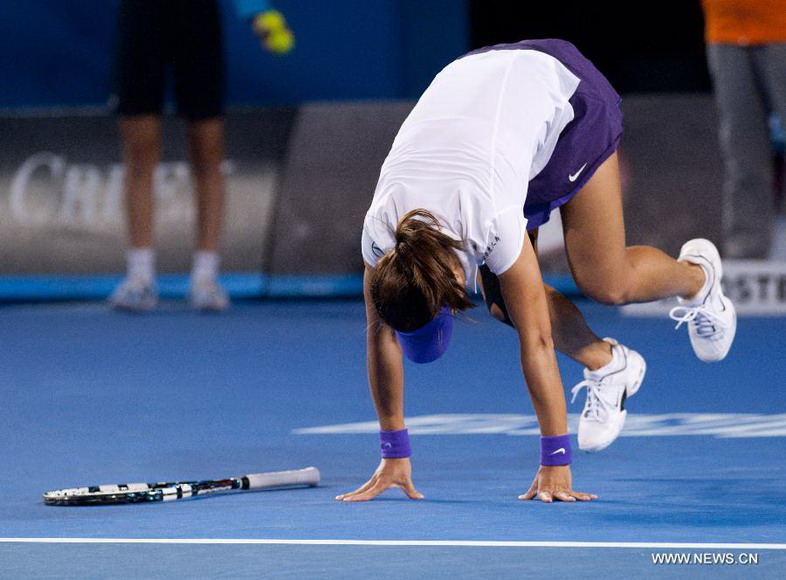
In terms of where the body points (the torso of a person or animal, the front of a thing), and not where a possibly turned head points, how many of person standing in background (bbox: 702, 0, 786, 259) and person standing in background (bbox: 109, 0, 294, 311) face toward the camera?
2

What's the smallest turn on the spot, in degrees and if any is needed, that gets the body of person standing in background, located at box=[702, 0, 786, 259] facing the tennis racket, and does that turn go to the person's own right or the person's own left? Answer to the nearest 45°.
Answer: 0° — they already face it

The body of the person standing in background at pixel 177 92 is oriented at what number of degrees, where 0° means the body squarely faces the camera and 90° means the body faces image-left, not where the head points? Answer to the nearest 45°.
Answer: approximately 0°

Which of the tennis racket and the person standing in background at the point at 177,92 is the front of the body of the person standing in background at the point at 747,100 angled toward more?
the tennis racket

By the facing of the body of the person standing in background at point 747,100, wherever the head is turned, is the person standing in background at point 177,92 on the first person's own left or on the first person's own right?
on the first person's own right

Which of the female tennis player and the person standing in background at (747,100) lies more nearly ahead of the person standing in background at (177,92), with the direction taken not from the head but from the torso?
the female tennis player

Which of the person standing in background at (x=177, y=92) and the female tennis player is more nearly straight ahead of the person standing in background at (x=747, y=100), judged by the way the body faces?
the female tennis player

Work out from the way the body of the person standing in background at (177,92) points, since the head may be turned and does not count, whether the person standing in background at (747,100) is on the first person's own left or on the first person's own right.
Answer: on the first person's own left

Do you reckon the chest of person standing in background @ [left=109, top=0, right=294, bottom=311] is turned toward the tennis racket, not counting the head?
yes
